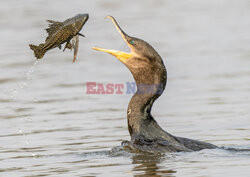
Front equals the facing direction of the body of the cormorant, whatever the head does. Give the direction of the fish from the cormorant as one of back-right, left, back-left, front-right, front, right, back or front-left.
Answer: front

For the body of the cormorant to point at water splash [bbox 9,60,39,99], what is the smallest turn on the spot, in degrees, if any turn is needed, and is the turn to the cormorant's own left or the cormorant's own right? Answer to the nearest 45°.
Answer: approximately 45° to the cormorant's own right

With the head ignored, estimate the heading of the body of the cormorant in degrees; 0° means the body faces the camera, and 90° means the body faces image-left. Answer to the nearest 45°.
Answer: approximately 90°
